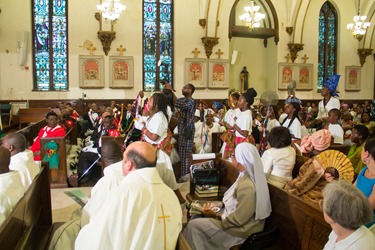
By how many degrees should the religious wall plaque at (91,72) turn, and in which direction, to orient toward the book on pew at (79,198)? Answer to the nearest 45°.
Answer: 0° — it already faces it

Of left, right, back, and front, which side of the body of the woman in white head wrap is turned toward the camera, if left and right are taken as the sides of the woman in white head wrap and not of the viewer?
left

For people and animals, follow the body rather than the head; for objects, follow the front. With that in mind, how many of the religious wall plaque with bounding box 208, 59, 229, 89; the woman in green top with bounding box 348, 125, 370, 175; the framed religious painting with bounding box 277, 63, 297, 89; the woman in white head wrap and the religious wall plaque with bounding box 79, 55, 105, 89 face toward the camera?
3

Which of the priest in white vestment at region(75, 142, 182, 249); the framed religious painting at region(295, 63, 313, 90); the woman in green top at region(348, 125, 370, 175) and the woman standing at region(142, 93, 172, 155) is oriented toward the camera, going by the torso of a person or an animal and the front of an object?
the framed religious painting

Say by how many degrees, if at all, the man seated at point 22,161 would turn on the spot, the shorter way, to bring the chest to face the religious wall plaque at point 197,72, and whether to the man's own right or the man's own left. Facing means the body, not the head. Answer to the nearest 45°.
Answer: approximately 90° to the man's own right

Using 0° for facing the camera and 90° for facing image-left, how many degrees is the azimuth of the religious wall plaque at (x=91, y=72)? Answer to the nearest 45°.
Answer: approximately 0°

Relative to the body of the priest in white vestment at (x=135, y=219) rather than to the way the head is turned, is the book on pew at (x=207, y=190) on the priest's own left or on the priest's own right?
on the priest's own right

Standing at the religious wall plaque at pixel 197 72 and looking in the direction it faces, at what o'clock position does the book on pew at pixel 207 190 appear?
The book on pew is roughly at 12 o'clock from the religious wall plaque.

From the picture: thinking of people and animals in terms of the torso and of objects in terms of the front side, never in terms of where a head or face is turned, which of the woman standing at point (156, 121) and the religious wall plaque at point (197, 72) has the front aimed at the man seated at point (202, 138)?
the religious wall plaque

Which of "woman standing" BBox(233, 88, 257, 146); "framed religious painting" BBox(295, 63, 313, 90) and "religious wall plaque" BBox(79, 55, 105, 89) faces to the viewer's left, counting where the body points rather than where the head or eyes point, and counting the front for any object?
the woman standing

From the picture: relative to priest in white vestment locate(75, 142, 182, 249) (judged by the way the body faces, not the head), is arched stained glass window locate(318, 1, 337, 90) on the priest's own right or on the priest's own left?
on the priest's own right
